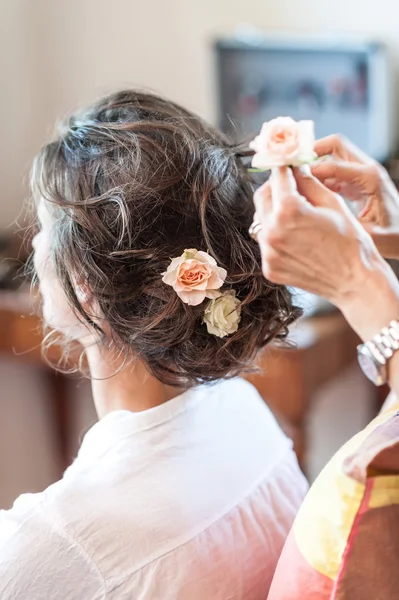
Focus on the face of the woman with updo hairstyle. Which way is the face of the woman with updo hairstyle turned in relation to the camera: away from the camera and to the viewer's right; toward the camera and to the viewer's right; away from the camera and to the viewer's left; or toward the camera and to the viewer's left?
away from the camera and to the viewer's left

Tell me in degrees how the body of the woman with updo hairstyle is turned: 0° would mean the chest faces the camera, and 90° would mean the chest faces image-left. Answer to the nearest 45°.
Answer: approximately 135°

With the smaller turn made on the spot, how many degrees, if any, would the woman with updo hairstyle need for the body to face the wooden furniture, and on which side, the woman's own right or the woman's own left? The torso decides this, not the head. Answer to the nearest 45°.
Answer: approximately 45° to the woman's own right
